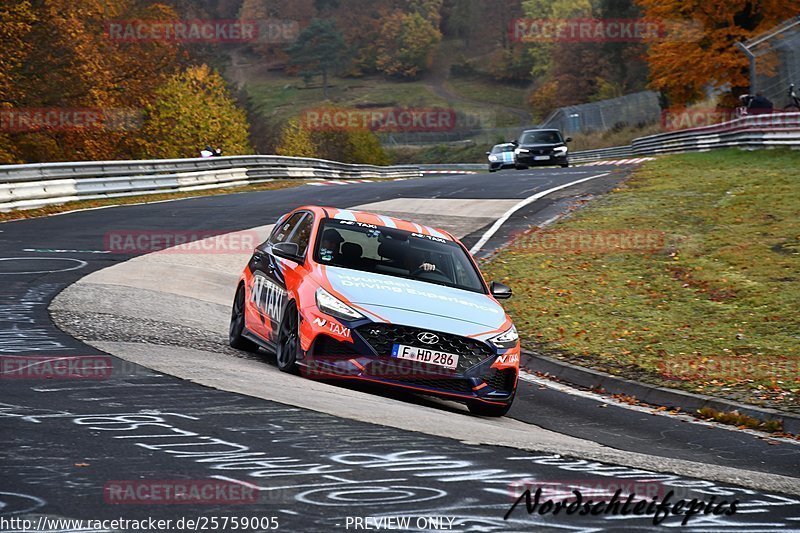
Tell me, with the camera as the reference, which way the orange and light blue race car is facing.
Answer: facing the viewer and to the right of the viewer

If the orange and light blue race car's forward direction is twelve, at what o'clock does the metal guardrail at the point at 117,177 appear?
The metal guardrail is roughly at 7 o'clock from the orange and light blue race car.

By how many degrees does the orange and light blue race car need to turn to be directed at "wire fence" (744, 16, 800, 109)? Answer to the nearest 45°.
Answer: approximately 90° to its left

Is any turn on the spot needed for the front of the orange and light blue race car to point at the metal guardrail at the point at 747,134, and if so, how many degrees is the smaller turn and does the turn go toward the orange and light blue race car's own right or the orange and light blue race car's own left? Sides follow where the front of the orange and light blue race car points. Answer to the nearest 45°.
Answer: approximately 90° to the orange and light blue race car's own left
